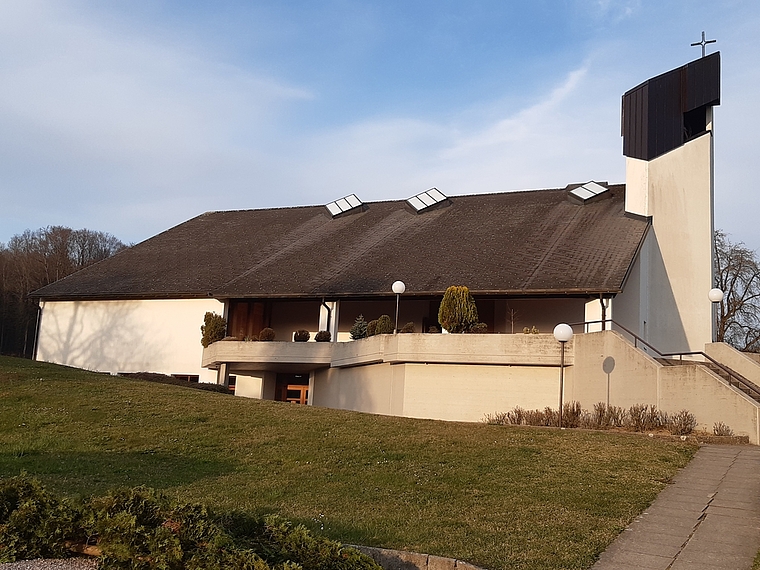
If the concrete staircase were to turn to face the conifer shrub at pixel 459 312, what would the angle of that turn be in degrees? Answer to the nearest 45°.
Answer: approximately 180°

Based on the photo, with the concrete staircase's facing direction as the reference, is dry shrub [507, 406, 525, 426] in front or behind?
behind

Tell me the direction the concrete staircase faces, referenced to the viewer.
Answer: facing to the right of the viewer

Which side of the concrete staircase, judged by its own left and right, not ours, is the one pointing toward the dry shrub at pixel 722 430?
right

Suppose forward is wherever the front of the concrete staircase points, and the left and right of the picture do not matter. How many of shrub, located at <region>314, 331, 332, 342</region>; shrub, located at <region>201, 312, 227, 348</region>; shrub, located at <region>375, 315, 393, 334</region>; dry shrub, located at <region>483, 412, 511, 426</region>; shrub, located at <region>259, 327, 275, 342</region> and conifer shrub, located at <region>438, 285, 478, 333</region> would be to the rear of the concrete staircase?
6

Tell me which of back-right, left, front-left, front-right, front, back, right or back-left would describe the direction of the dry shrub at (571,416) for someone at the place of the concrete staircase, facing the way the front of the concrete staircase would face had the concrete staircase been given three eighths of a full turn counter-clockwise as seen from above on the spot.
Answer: left

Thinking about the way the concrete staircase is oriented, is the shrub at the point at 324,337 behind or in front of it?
behind

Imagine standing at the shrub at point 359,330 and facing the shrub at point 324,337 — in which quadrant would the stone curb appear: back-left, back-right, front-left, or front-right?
back-left

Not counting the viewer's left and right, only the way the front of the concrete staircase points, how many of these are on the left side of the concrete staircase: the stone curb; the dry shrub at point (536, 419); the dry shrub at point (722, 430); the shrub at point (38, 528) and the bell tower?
1

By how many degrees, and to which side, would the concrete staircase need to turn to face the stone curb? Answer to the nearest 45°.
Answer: approximately 90° to its right

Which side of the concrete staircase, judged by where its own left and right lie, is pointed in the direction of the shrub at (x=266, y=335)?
back

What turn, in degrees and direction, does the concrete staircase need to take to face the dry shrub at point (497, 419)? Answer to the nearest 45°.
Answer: approximately 180°
